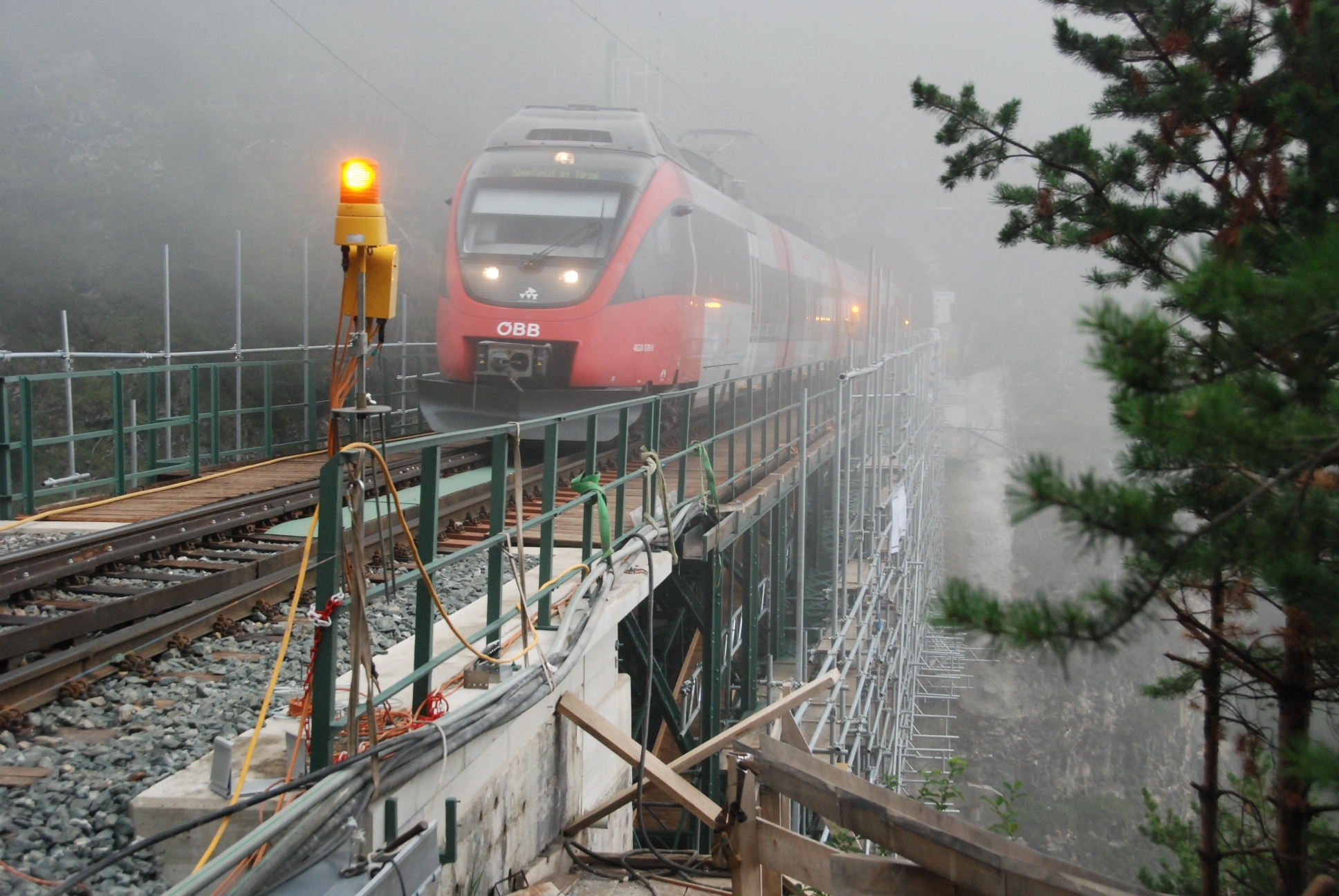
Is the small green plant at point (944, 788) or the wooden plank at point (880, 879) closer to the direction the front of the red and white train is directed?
the wooden plank

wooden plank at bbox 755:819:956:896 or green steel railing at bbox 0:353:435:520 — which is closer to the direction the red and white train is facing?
the wooden plank

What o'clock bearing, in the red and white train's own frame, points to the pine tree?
The pine tree is roughly at 10 o'clock from the red and white train.

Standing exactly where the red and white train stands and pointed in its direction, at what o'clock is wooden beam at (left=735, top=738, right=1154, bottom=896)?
The wooden beam is roughly at 10 o'clock from the red and white train.

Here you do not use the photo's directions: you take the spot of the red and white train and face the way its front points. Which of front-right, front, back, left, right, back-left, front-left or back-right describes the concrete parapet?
front-left

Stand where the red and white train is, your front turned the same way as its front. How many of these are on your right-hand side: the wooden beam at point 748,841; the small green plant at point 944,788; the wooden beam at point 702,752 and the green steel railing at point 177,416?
1

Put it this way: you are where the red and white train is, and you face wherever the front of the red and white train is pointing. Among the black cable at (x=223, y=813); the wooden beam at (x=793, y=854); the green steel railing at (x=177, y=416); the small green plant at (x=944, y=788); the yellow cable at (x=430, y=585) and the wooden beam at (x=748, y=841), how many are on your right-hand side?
1

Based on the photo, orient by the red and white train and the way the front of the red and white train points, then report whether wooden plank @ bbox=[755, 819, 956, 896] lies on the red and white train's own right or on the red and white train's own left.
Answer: on the red and white train's own left

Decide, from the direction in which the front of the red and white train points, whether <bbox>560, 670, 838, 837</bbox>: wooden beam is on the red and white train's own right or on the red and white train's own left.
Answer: on the red and white train's own left

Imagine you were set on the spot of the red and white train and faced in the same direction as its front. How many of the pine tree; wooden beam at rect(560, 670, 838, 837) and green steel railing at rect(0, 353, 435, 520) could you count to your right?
1

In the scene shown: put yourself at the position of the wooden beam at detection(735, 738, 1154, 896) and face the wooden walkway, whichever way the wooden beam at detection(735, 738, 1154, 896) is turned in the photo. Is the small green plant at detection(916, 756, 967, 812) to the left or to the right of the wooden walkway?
right

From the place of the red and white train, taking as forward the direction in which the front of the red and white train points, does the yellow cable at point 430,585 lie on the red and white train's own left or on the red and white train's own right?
on the red and white train's own left

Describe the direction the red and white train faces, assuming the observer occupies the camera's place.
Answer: facing the viewer and to the left of the viewer

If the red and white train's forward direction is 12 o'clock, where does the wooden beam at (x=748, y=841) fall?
The wooden beam is roughly at 10 o'clock from the red and white train.
